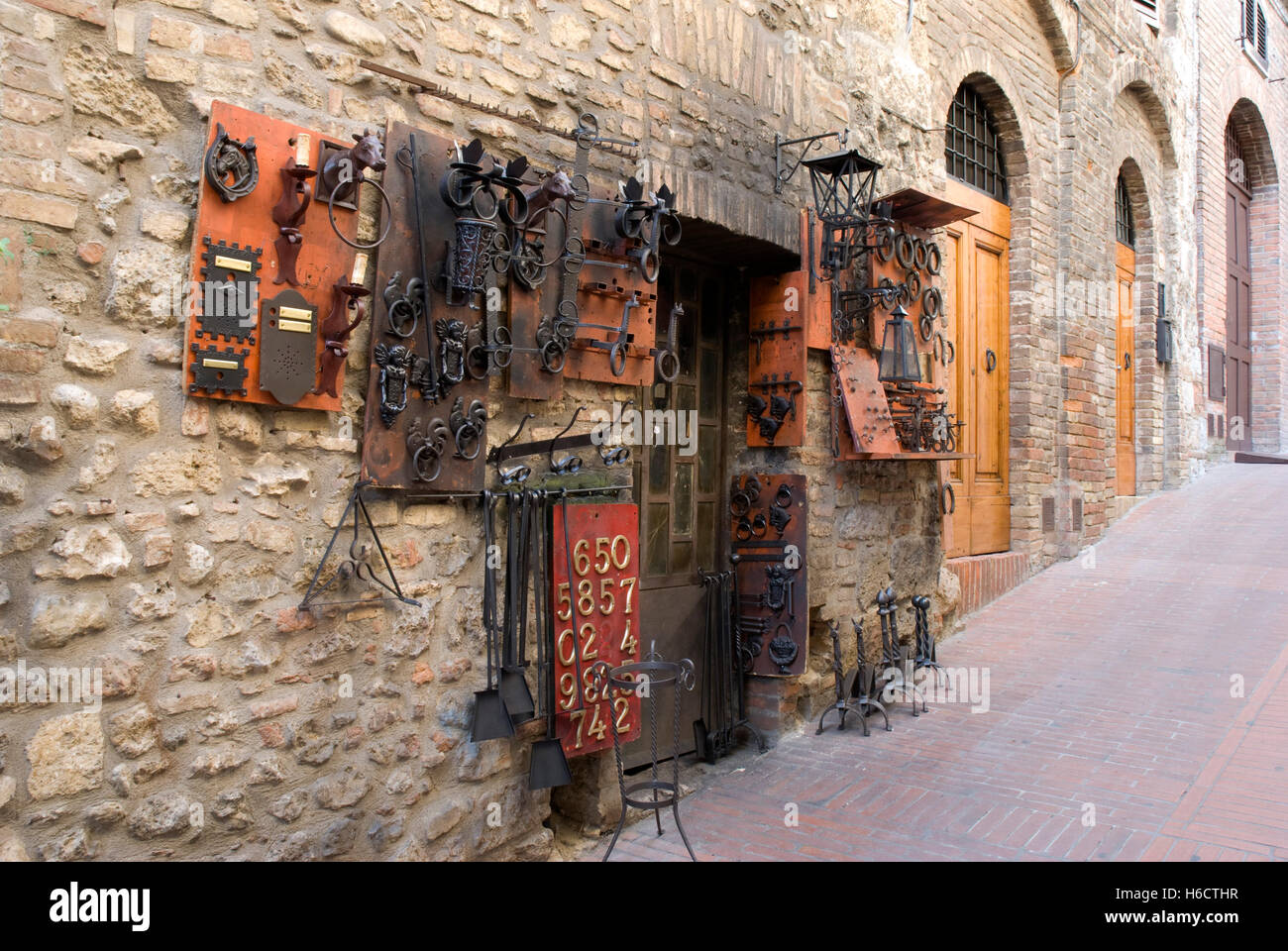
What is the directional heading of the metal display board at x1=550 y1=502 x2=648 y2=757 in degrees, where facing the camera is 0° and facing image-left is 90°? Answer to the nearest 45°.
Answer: approximately 315°

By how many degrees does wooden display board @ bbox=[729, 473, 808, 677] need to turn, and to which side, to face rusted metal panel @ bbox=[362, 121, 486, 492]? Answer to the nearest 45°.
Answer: approximately 45° to its right

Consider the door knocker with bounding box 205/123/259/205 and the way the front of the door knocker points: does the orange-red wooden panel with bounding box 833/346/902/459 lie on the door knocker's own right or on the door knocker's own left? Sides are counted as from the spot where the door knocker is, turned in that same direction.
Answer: on the door knocker's own left
